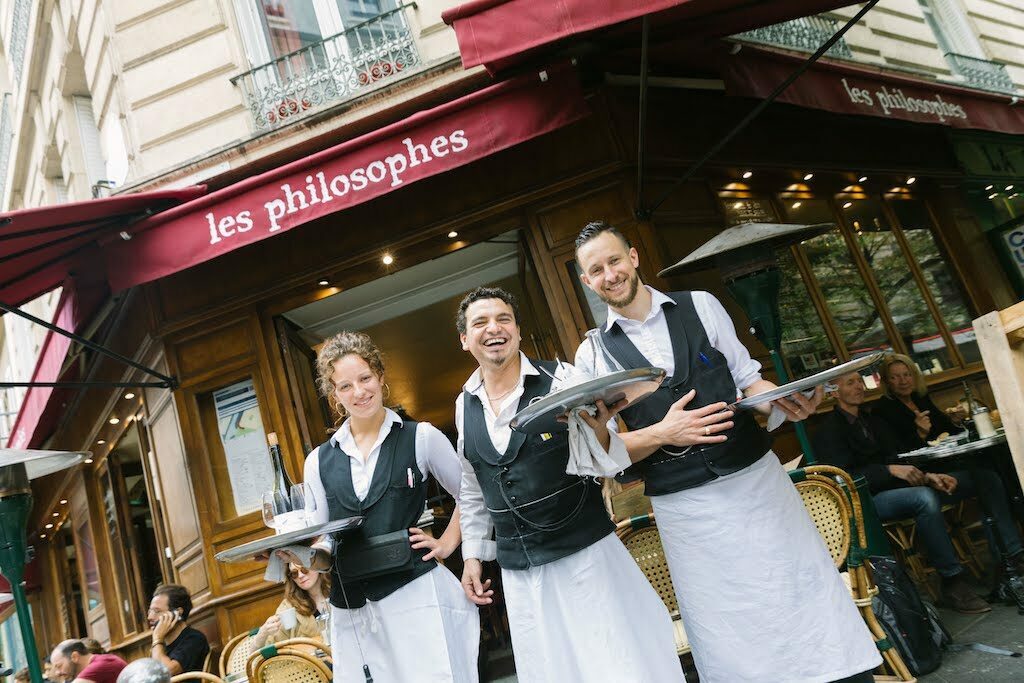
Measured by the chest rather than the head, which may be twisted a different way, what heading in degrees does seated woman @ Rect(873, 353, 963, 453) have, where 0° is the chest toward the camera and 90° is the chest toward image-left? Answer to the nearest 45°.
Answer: approximately 0°

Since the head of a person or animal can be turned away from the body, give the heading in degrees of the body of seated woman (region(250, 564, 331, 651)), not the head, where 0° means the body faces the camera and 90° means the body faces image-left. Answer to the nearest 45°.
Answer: approximately 0°

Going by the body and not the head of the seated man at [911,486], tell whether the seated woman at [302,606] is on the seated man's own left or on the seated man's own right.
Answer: on the seated man's own right

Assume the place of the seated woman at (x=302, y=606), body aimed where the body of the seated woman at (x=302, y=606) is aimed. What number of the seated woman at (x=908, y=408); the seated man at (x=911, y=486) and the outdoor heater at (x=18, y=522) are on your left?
2

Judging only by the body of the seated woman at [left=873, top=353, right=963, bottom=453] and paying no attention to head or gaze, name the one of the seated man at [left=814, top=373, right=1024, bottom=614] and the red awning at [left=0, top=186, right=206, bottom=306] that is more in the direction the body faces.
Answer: the seated man

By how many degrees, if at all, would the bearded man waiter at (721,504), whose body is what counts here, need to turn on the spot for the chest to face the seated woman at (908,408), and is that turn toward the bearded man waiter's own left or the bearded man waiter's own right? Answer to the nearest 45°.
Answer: approximately 180°

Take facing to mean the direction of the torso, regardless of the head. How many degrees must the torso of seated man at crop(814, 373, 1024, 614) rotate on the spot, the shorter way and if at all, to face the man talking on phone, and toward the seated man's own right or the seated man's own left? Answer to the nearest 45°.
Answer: approximately 135° to the seated man's own right
